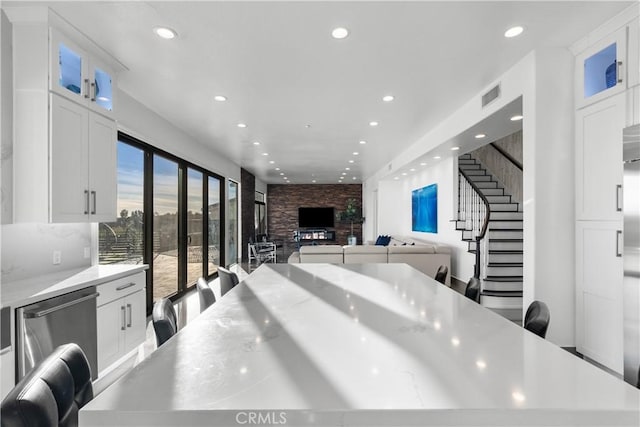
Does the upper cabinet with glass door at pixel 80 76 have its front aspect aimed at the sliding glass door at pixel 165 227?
no

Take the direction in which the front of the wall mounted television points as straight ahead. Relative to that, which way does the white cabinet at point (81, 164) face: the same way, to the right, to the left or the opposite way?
to the left

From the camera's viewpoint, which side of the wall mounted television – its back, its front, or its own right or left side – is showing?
front

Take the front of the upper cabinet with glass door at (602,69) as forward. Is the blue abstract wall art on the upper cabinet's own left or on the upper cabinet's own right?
on the upper cabinet's own right

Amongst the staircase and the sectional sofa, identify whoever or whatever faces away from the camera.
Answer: the sectional sofa

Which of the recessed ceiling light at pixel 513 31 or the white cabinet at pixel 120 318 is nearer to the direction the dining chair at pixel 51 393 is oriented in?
the recessed ceiling light

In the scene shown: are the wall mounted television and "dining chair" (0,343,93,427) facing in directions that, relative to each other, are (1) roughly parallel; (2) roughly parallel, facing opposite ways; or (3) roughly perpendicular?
roughly perpendicular

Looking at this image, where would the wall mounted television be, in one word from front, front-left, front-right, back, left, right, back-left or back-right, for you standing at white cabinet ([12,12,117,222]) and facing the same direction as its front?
left

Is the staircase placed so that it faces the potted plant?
no

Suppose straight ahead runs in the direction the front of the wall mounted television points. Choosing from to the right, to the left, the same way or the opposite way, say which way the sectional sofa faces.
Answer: the opposite way

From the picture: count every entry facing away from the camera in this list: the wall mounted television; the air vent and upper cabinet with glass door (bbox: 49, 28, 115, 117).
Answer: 0

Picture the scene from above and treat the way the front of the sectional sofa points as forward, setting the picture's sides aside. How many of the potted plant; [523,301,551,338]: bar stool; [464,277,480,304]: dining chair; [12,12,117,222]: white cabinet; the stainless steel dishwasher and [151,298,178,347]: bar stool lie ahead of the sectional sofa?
1

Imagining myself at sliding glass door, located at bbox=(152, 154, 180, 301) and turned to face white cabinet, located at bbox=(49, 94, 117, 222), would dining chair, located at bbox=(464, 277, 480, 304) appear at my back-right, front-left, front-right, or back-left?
front-left

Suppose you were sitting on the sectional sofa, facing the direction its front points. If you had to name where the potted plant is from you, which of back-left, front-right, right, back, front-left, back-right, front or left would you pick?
front

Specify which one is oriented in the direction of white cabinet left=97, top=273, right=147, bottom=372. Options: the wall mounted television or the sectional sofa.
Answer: the wall mounted television

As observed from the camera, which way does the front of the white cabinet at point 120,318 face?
facing the viewer and to the right of the viewer

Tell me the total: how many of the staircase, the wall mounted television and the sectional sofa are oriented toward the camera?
2

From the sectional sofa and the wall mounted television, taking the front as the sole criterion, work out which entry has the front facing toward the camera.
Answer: the wall mounted television

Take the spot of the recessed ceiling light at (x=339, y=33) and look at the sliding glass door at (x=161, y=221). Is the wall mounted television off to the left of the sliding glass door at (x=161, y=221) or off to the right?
right

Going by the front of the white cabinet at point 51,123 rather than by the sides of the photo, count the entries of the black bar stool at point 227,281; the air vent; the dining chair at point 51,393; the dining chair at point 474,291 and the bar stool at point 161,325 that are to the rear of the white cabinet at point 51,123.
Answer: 0

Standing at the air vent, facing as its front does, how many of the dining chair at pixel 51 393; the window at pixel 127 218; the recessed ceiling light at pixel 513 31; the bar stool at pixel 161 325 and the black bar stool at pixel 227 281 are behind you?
0
